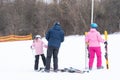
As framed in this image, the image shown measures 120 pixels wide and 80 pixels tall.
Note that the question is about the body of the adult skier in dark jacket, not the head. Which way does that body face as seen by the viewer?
away from the camera

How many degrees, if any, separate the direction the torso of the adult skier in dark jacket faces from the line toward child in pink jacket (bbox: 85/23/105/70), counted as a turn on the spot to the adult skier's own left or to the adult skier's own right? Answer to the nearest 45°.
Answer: approximately 90° to the adult skier's own right
